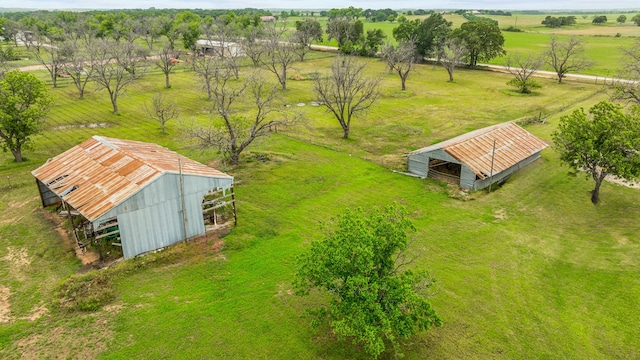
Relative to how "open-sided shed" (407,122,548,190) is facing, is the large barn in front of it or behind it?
in front

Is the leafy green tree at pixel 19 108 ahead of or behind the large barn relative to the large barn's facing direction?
behind

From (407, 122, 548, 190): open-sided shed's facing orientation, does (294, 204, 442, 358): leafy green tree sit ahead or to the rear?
ahead

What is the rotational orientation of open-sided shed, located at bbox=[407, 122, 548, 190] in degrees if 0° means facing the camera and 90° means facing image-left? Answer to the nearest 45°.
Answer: approximately 45°

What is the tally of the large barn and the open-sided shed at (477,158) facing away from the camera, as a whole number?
0

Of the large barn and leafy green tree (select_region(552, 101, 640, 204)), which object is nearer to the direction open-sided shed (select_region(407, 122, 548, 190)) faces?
the large barn
